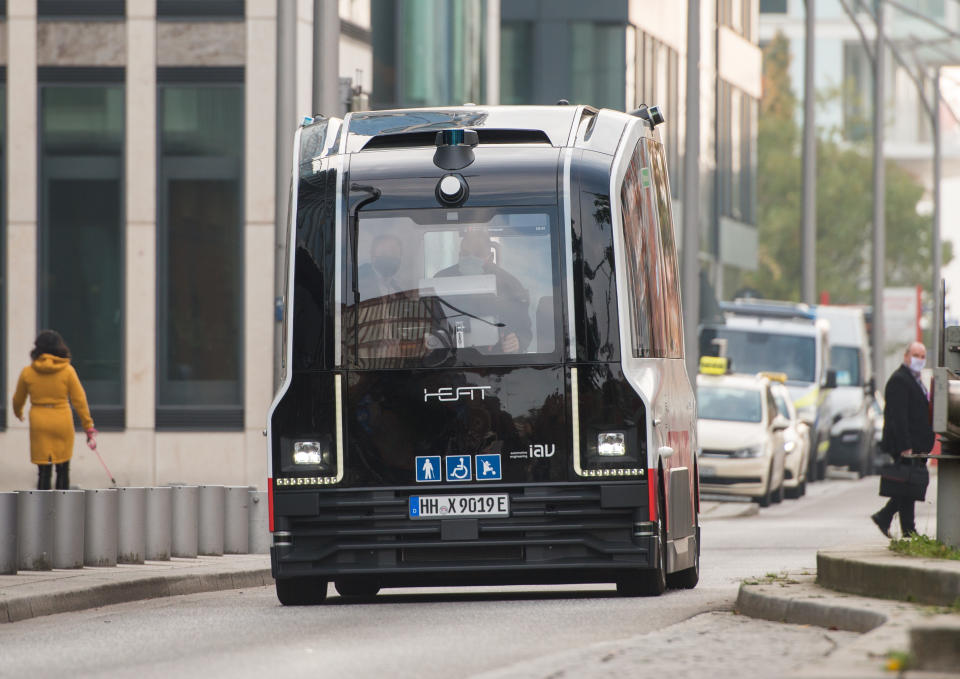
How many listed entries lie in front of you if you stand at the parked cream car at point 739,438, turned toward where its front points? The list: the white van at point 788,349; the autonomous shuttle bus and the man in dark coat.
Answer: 2

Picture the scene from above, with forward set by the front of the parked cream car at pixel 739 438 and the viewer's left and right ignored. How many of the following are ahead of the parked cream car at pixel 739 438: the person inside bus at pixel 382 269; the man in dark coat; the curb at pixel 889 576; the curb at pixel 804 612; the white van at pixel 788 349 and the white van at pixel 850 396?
4

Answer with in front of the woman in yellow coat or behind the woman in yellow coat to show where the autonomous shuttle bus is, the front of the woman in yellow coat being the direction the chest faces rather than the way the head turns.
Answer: behind

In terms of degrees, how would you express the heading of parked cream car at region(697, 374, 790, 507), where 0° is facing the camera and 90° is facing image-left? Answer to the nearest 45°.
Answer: approximately 0°

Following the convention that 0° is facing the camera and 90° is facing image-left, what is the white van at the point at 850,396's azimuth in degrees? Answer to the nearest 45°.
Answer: approximately 0°

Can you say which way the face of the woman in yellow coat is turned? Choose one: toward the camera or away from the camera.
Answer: away from the camera

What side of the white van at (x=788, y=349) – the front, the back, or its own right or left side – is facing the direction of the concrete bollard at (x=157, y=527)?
front

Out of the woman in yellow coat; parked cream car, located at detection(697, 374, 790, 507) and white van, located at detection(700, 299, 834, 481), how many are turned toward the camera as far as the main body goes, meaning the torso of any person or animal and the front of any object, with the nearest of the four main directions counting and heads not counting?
2

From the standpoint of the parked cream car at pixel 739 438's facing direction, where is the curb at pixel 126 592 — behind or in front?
in front

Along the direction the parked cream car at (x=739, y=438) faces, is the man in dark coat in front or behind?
in front

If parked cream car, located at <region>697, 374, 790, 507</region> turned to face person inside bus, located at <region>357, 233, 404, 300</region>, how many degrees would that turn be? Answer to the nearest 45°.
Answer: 0° — it already faces them

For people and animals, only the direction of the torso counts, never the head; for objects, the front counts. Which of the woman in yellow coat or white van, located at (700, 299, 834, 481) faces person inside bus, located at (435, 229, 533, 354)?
the white van

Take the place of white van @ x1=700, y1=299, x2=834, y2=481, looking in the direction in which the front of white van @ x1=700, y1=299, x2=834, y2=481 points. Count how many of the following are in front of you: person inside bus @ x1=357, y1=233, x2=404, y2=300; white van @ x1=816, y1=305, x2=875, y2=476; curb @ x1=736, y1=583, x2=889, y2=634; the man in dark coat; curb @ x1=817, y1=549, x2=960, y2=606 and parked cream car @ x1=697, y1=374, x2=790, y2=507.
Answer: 5

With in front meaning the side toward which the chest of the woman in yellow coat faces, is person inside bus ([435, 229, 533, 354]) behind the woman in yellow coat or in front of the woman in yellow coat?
behind

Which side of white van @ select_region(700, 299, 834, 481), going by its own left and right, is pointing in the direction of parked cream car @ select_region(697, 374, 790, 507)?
front

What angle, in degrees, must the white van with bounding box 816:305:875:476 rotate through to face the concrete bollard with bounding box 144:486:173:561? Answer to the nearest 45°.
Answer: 0° — it already faces it

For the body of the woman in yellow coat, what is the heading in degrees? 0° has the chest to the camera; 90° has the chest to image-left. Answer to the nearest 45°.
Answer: approximately 180°
